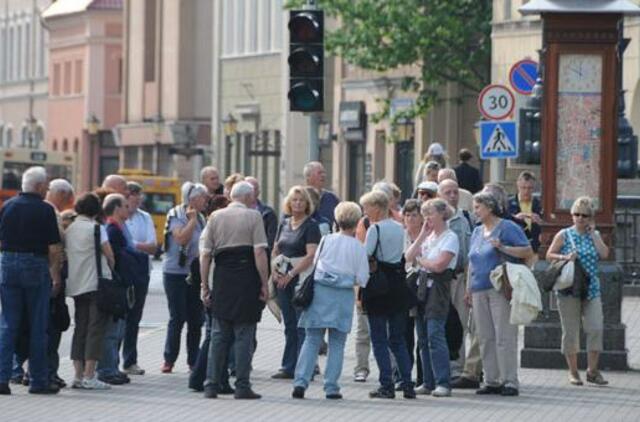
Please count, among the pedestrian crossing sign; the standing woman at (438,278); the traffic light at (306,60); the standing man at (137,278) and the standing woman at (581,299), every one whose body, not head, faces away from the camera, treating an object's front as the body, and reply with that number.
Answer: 0

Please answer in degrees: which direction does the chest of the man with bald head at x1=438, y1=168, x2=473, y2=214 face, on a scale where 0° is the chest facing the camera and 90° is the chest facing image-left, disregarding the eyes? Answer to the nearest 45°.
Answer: approximately 45°

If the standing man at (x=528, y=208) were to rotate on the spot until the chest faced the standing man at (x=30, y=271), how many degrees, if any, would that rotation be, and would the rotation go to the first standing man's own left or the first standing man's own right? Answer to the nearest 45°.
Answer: approximately 45° to the first standing man's own right

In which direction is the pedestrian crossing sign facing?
toward the camera

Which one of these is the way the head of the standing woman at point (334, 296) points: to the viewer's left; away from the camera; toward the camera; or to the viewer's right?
away from the camera

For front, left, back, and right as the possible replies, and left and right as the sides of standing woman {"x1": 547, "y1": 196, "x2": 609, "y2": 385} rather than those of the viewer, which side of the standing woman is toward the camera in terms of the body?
front

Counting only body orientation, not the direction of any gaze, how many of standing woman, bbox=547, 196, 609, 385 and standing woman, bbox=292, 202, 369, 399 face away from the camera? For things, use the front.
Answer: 1

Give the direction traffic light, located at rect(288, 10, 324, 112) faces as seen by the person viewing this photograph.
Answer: facing the viewer

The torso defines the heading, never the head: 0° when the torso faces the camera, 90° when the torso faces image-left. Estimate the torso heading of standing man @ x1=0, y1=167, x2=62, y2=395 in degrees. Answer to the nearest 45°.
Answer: approximately 225°

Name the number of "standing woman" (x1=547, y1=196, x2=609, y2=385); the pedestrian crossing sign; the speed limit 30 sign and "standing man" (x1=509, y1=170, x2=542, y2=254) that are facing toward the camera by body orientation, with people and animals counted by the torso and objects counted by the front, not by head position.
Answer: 4

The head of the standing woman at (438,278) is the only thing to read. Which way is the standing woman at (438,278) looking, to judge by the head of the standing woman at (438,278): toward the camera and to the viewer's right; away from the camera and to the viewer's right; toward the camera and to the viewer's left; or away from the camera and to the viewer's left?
toward the camera and to the viewer's left

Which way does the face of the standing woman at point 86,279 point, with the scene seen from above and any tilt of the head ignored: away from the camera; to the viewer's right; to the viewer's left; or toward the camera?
away from the camera

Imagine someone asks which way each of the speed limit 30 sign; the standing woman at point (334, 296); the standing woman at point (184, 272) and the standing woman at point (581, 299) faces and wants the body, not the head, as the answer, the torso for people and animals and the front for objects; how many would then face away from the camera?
1
